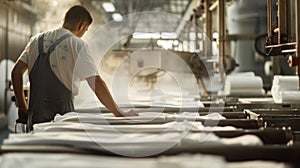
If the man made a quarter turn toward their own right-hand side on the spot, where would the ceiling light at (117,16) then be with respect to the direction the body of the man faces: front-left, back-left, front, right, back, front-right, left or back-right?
back-left

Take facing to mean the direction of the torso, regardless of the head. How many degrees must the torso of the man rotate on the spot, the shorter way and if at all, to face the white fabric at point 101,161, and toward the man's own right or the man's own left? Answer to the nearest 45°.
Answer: approximately 135° to the man's own right

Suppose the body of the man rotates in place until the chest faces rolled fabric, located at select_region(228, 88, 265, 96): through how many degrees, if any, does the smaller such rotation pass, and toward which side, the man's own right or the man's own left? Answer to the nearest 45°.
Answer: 0° — they already face it

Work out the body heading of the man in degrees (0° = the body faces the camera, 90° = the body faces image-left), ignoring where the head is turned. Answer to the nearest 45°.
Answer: approximately 225°

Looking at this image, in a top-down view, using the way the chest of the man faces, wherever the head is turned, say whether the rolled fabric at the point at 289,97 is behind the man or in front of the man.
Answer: in front

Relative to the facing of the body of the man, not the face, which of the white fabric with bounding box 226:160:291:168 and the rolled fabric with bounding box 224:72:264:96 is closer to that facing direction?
the rolled fabric

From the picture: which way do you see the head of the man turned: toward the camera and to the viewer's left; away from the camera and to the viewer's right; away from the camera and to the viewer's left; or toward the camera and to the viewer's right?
away from the camera and to the viewer's right

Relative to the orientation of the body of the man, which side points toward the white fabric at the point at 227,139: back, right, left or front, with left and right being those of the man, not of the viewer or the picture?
right

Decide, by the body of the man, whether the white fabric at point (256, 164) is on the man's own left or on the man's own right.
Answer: on the man's own right

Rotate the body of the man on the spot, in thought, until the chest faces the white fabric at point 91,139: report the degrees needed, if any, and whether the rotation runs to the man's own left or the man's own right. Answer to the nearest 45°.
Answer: approximately 135° to the man's own right

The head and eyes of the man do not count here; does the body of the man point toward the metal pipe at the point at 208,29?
yes

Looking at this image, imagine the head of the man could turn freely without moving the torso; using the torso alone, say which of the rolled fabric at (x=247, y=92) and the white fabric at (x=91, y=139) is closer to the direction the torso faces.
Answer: the rolled fabric
